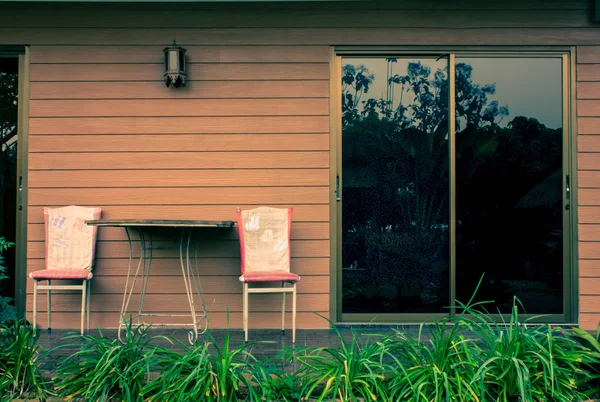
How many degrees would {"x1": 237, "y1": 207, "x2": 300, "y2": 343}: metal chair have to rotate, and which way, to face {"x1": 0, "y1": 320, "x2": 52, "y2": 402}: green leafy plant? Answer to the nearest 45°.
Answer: approximately 45° to its right

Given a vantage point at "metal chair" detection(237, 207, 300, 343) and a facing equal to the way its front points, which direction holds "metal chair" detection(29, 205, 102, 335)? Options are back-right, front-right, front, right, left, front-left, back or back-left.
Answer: right

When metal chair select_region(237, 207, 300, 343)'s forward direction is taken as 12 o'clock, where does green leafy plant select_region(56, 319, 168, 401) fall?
The green leafy plant is roughly at 1 o'clock from the metal chair.

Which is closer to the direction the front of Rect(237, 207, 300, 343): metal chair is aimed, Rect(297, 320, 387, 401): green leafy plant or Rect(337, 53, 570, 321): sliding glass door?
the green leafy plant

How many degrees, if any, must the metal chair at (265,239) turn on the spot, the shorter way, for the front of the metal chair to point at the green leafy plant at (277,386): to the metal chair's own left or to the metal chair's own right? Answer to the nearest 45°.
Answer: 0° — it already faces it

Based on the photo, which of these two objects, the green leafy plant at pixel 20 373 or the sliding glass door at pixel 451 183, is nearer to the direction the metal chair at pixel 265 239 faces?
the green leafy plant

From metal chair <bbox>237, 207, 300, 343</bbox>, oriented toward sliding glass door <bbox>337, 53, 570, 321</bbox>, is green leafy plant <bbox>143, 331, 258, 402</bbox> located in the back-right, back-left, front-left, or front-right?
back-right

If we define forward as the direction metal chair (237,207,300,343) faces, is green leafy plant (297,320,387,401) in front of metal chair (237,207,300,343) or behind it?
in front

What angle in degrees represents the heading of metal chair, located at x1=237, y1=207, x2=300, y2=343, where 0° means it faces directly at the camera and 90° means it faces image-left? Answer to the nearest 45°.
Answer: approximately 0°

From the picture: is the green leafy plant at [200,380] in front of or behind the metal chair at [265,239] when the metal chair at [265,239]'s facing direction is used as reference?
in front

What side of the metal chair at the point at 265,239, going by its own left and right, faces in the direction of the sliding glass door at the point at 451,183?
left

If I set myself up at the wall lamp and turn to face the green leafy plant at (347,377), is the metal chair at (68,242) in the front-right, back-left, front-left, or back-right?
back-right
